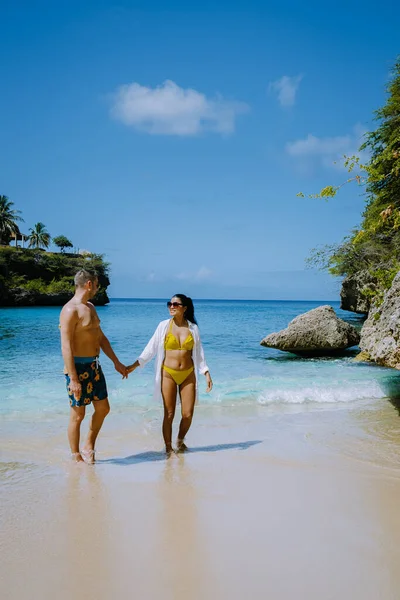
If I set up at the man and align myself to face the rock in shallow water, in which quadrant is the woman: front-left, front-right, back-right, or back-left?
front-right

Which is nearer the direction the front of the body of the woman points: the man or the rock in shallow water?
the man

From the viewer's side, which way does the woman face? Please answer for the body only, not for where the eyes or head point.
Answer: toward the camera

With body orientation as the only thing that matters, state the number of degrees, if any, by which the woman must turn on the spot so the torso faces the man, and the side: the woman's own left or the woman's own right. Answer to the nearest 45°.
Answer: approximately 45° to the woman's own right

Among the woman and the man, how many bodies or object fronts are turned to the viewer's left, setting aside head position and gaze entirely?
0

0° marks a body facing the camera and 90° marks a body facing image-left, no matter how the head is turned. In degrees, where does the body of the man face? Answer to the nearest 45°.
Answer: approximately 315°

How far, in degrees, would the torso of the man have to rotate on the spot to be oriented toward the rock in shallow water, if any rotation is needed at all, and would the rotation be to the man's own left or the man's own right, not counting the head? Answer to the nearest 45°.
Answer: approximately 90° to the man's own left

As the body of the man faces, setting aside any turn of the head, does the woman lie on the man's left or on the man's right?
on the man's left

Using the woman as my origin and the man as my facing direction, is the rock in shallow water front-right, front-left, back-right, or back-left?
back-right

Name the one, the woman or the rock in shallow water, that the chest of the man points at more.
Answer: the woman
